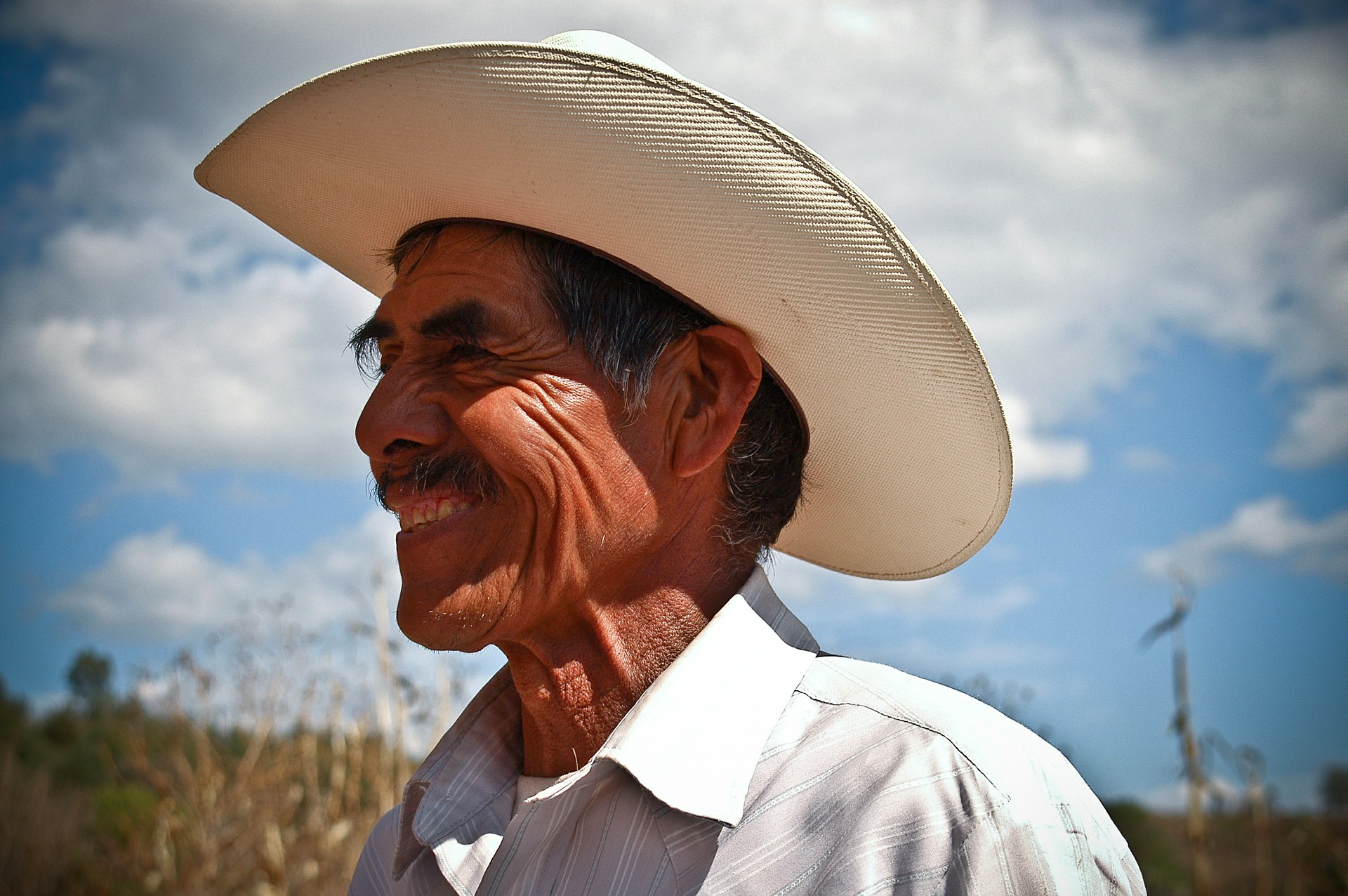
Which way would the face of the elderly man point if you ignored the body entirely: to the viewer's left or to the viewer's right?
to the viewer's left

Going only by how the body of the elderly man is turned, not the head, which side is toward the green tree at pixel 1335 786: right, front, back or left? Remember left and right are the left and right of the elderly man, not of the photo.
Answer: back

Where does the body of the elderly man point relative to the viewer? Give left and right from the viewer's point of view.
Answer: facing the viewer and to the left of the viewer

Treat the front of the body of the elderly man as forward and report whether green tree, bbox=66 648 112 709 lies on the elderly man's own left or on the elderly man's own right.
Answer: on the elderly man's own right
